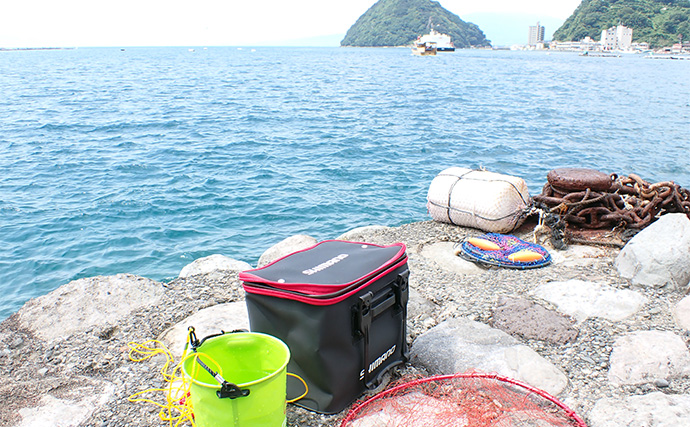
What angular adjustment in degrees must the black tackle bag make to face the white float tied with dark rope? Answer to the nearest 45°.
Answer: approximately 90° to its left

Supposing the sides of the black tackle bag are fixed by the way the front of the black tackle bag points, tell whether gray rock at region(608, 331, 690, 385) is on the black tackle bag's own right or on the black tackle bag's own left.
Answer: on the black tackle bag's own left

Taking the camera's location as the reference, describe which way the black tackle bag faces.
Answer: facing the viewer and to the right of the viewer

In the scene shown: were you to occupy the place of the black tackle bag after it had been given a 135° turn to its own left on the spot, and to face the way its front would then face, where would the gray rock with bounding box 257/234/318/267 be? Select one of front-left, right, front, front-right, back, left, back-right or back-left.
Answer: front

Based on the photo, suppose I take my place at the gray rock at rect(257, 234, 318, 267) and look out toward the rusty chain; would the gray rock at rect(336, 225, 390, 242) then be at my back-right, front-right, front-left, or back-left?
front-left

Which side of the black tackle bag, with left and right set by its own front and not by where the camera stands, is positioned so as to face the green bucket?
right

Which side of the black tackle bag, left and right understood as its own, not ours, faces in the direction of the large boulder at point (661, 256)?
left

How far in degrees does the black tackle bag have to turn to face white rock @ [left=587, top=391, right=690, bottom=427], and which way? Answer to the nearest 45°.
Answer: approximately 45° to its left

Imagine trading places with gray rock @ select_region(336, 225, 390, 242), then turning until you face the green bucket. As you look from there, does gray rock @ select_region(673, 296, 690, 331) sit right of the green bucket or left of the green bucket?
left

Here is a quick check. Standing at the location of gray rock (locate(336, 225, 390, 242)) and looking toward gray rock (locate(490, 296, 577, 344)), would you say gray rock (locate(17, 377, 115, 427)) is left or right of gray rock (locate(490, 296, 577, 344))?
right

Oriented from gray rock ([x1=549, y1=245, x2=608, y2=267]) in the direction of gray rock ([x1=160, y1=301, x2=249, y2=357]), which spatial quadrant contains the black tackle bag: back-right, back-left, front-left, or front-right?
front-left

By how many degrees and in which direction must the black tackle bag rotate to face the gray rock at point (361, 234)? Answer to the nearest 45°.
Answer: approximately 135° to its left

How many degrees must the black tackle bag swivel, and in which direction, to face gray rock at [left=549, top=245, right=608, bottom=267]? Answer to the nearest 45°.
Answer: approximately 90° to its left
